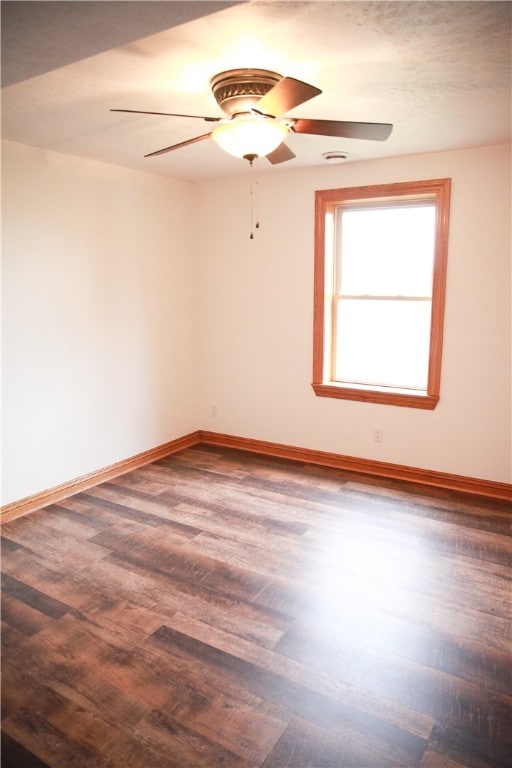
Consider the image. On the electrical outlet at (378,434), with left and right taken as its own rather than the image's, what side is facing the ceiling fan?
front

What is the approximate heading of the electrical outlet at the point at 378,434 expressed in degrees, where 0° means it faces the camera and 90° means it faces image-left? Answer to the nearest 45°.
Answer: approximately 0°
